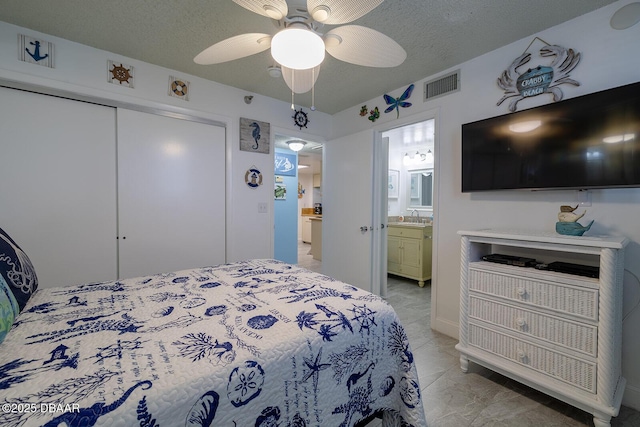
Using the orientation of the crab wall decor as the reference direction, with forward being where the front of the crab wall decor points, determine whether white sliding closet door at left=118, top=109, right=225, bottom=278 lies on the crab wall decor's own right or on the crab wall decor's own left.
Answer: on the crab wall decor's own right

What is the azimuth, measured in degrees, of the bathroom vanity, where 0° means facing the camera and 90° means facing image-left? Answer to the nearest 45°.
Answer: approximately 45°

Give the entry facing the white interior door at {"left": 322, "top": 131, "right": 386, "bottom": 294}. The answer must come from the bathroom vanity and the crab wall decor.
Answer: the bathroom vanity

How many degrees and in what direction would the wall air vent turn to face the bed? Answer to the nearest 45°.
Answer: approximately 45° to its left

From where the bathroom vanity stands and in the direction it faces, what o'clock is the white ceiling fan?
The white ceiling fan is roughly at 11 o'clock from the bathroom vanity.

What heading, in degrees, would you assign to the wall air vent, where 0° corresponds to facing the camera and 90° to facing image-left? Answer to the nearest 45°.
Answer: approximately 45°

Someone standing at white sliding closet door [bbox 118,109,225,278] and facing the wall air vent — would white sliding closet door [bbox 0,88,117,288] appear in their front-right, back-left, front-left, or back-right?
back-right
